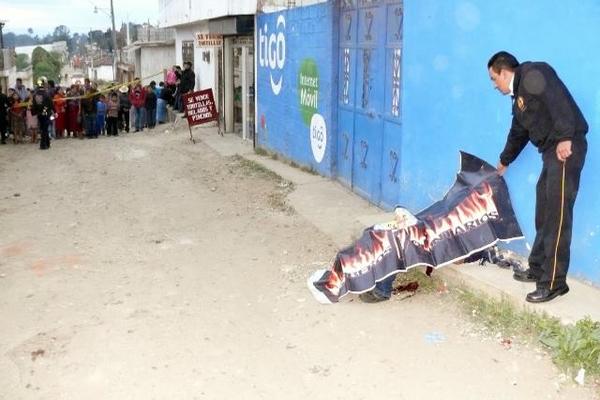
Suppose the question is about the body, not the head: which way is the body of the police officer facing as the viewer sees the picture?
to the viewer's left

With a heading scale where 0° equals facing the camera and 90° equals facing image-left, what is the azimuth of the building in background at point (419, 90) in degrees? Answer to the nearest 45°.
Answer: approximately 45°

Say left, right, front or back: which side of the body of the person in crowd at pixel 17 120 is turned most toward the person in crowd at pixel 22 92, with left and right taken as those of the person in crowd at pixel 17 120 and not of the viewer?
back

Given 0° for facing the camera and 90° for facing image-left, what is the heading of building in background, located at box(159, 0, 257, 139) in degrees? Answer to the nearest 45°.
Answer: approximately 45°

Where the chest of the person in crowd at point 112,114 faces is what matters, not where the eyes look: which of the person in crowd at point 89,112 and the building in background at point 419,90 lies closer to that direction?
the building in background

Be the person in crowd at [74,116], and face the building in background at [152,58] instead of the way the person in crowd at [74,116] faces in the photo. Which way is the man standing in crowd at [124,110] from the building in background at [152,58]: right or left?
right

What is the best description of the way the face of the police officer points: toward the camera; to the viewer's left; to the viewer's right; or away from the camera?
to the viewer's left

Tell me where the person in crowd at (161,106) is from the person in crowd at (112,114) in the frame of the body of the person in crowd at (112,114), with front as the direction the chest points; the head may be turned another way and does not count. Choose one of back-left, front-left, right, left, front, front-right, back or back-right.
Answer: back-left
